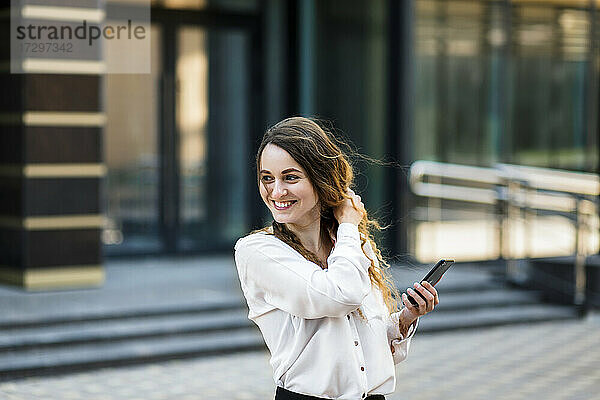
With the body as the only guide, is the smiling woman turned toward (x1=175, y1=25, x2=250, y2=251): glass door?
no

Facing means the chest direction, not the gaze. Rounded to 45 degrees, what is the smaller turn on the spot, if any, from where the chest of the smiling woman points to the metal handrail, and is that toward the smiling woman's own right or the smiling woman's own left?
approximately 135° to the smiling woman's own left

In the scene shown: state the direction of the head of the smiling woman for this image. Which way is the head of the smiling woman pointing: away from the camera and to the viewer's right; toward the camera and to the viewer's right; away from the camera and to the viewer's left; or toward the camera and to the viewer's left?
toward the camera and to the viewer's left

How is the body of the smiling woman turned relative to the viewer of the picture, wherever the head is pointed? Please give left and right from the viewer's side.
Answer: facing the viewer and to the right of the viewer

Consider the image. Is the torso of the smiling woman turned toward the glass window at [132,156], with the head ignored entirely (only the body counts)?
no
